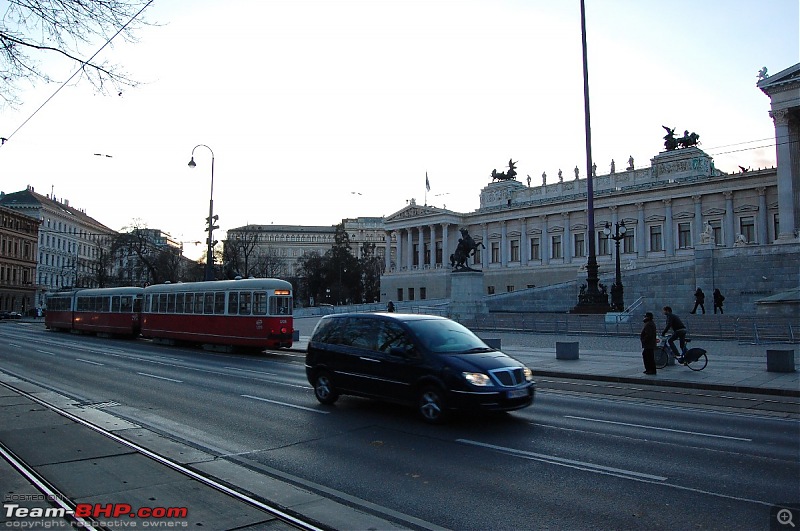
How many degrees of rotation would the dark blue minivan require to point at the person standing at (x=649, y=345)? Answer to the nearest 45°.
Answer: approximately 90° to its left

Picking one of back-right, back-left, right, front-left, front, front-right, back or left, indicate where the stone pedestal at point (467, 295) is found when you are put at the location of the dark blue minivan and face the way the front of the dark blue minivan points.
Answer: back-left

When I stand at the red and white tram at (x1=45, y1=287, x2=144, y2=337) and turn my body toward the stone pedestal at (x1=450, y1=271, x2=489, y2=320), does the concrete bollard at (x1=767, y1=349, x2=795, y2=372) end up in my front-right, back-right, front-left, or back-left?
front-right

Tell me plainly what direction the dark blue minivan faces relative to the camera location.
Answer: facing the viewer and to the right of the viewer

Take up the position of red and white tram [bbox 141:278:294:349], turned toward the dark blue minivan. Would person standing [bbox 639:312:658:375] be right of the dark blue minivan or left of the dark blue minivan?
left
